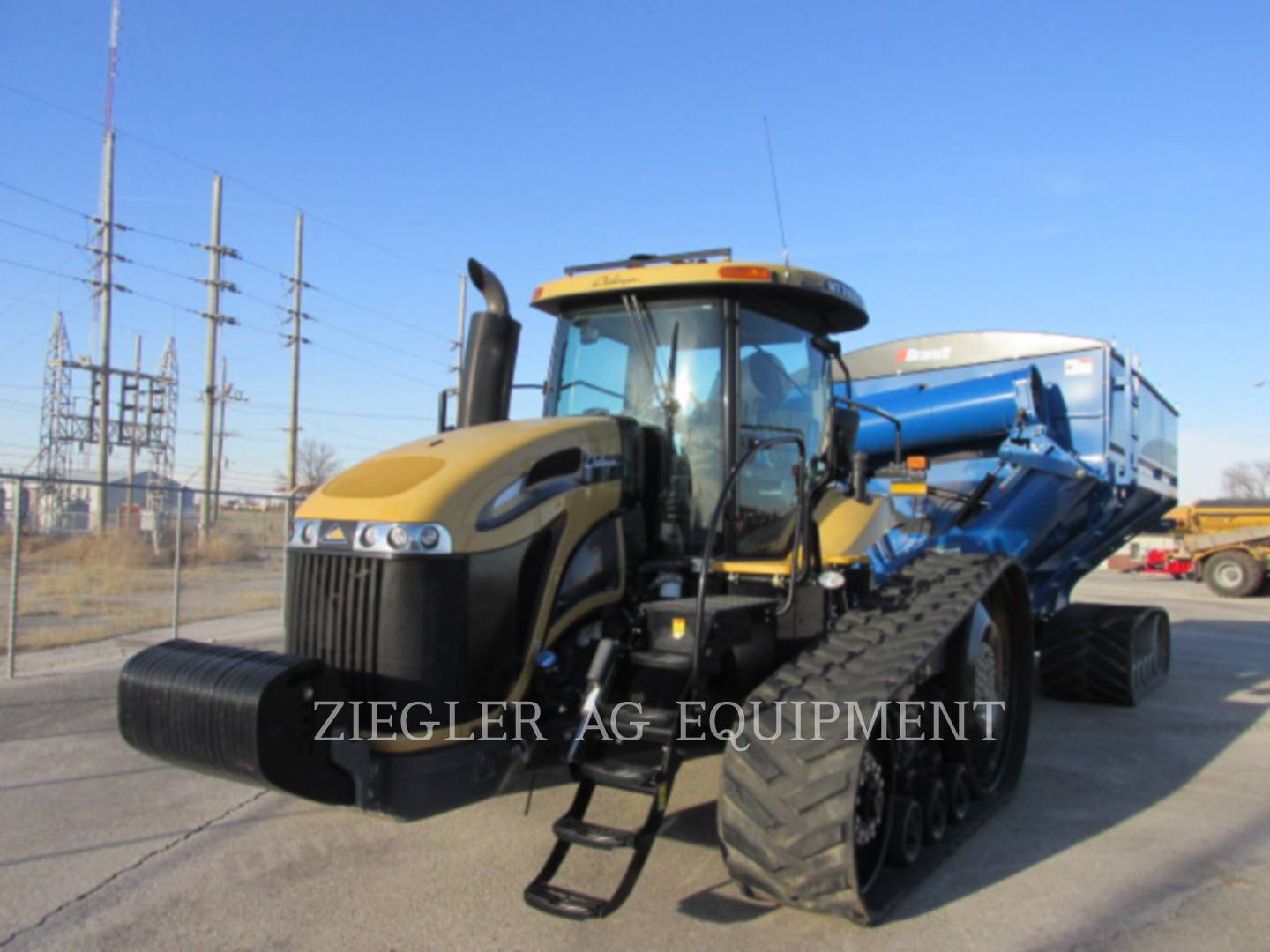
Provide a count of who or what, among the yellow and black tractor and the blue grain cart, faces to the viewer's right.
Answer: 0

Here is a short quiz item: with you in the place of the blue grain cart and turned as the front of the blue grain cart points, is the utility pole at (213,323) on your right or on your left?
on your right

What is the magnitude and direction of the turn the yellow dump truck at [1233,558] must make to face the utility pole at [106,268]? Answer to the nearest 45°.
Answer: approximately 135° to its right

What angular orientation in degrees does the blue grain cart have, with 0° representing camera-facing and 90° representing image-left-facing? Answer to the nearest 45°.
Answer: approximately 45°

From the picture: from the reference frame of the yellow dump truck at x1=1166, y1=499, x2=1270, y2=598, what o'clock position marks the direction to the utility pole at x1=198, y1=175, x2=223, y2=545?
The utility pole is roughly at 5 o'clock from the yellow dump truck.

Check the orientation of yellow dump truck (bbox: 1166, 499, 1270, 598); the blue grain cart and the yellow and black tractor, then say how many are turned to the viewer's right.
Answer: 1

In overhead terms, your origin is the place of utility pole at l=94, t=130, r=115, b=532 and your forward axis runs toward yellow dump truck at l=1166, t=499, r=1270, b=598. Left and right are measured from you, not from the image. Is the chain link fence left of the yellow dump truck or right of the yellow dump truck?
right

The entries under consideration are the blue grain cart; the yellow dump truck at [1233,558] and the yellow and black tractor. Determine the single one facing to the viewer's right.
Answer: the yellow dump truck

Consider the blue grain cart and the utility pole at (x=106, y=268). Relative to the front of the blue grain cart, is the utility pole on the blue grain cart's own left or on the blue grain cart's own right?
on the blue grain cart's own right

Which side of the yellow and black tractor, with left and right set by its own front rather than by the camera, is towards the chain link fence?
right

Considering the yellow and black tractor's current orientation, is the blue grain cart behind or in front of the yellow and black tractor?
behind

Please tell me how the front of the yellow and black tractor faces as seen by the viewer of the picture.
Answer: facing the viewer and to the left of the viewer

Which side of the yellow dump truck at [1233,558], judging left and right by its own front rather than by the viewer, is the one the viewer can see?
right

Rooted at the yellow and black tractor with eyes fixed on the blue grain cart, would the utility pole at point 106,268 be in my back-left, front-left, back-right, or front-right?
front-left

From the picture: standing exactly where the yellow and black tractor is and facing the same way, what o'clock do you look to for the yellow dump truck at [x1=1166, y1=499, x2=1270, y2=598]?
The yellow dump truck is roughly at 6 o'clock from the yellow and black tractor.

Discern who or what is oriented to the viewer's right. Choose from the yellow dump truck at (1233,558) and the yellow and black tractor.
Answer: the yellow dump truck
